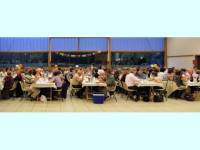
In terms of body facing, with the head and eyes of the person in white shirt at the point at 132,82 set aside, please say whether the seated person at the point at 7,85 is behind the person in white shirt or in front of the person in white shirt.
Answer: behind
